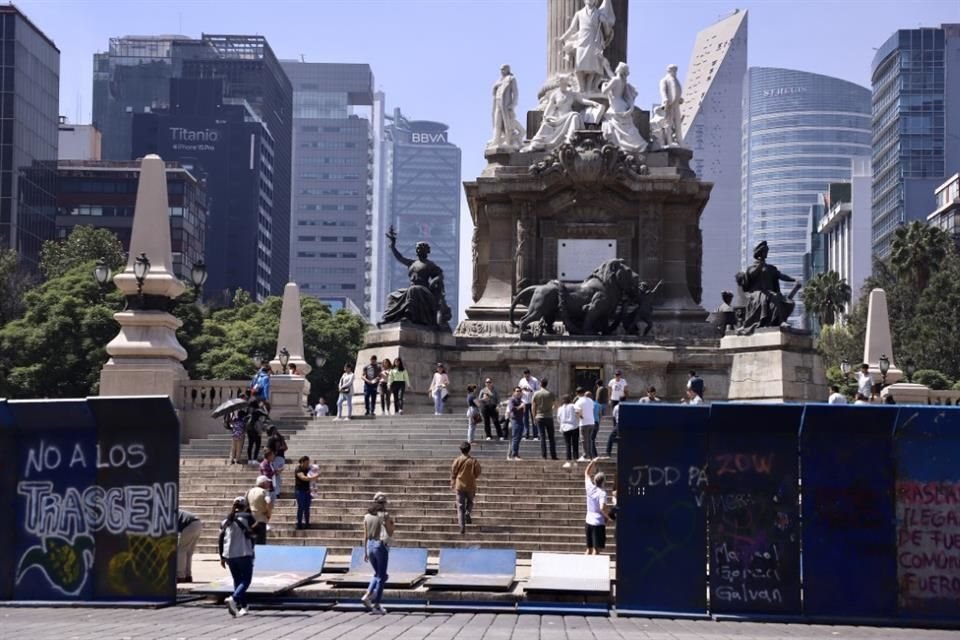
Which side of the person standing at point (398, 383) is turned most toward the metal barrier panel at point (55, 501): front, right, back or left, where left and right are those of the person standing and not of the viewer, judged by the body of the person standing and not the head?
front

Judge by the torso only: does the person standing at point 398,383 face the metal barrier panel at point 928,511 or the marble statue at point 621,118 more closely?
the metal barrier panel

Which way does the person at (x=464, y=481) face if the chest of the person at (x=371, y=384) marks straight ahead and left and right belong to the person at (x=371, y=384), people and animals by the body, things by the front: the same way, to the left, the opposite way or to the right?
the opposite way

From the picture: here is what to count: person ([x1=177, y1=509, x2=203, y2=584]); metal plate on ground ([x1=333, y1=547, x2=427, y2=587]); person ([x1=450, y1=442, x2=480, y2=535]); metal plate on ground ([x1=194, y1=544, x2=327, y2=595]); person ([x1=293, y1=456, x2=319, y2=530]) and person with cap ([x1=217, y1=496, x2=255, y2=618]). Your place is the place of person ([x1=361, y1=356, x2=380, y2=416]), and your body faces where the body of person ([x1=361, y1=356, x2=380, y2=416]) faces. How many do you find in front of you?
6

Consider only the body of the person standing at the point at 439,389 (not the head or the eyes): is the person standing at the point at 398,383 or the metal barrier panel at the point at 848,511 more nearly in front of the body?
the metal barrier panel

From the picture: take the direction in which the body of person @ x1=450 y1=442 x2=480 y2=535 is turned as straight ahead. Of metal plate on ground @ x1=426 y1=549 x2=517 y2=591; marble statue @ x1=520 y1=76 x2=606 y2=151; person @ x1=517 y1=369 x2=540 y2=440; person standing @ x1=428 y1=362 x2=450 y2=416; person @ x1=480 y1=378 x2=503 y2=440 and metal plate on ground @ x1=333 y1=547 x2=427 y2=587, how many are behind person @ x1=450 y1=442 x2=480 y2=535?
2

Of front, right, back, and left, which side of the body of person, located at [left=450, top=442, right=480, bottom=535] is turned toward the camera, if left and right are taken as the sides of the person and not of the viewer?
back
